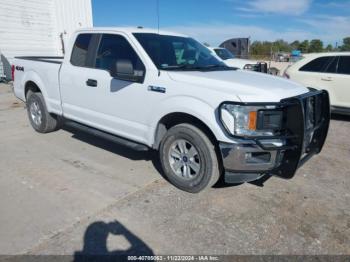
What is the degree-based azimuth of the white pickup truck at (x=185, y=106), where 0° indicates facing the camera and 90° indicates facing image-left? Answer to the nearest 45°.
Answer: approximately 315°

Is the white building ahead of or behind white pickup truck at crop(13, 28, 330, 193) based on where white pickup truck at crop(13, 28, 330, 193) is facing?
behind
